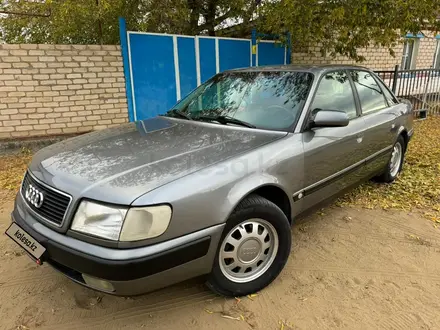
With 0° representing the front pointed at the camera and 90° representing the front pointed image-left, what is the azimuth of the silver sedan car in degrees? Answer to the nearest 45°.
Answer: approximately 45°

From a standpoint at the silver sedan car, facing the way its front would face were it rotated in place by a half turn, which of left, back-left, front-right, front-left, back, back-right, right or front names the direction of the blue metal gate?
front-left

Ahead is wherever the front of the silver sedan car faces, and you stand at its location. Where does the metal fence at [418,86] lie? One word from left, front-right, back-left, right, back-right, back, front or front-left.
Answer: back
